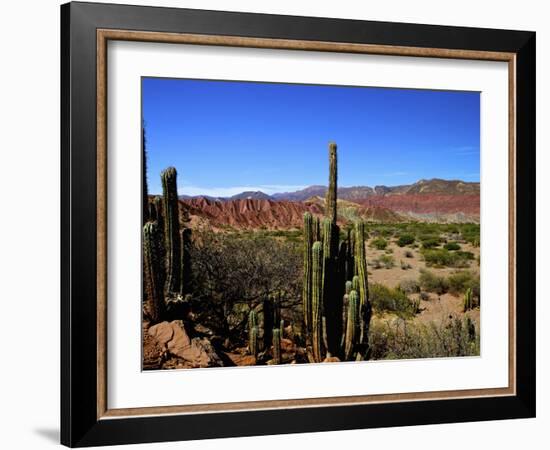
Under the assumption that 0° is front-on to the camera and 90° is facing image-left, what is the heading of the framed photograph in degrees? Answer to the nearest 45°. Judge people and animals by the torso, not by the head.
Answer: approximately 315°
